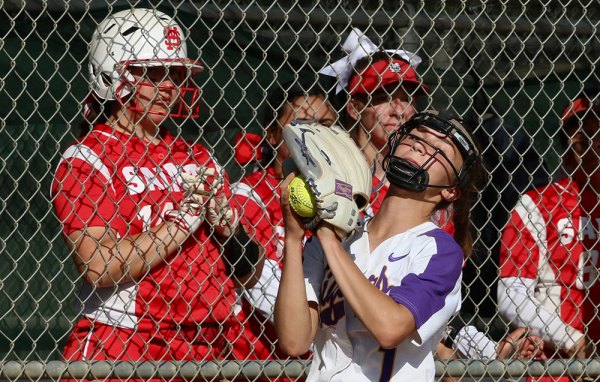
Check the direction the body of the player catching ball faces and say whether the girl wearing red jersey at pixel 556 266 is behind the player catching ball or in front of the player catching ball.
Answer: behind

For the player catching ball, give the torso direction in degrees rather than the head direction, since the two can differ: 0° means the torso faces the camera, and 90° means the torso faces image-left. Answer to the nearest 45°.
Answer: approximately 45°

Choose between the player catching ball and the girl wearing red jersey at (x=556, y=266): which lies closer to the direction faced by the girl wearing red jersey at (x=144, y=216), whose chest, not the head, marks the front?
the player catching ball

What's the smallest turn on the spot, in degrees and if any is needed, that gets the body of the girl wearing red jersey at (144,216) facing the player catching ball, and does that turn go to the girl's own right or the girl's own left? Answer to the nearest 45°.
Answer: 0° — they already face them

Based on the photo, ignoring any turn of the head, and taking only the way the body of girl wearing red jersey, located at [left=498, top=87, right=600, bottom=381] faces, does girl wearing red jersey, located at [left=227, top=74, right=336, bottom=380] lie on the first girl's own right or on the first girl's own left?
on the first girl's own right

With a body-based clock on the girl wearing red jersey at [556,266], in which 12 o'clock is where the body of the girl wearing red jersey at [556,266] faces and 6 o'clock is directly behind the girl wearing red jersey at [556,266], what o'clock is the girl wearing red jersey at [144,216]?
the girl wearing red jersey at [144,216] is roughly at 3 o'clock from the girl wearing red jersey at [556,266].
